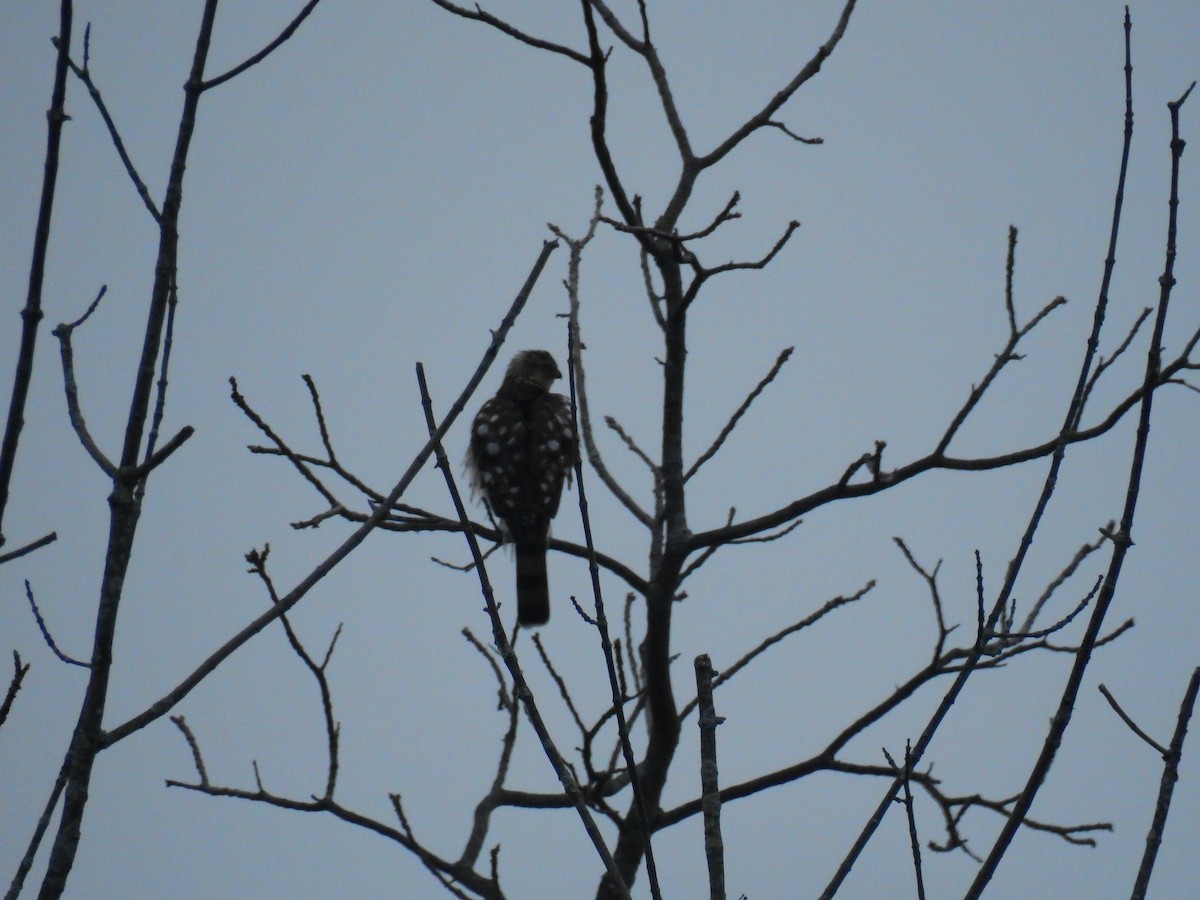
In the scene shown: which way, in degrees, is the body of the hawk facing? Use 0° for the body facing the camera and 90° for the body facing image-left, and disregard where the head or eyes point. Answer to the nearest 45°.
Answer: approximately 180°
